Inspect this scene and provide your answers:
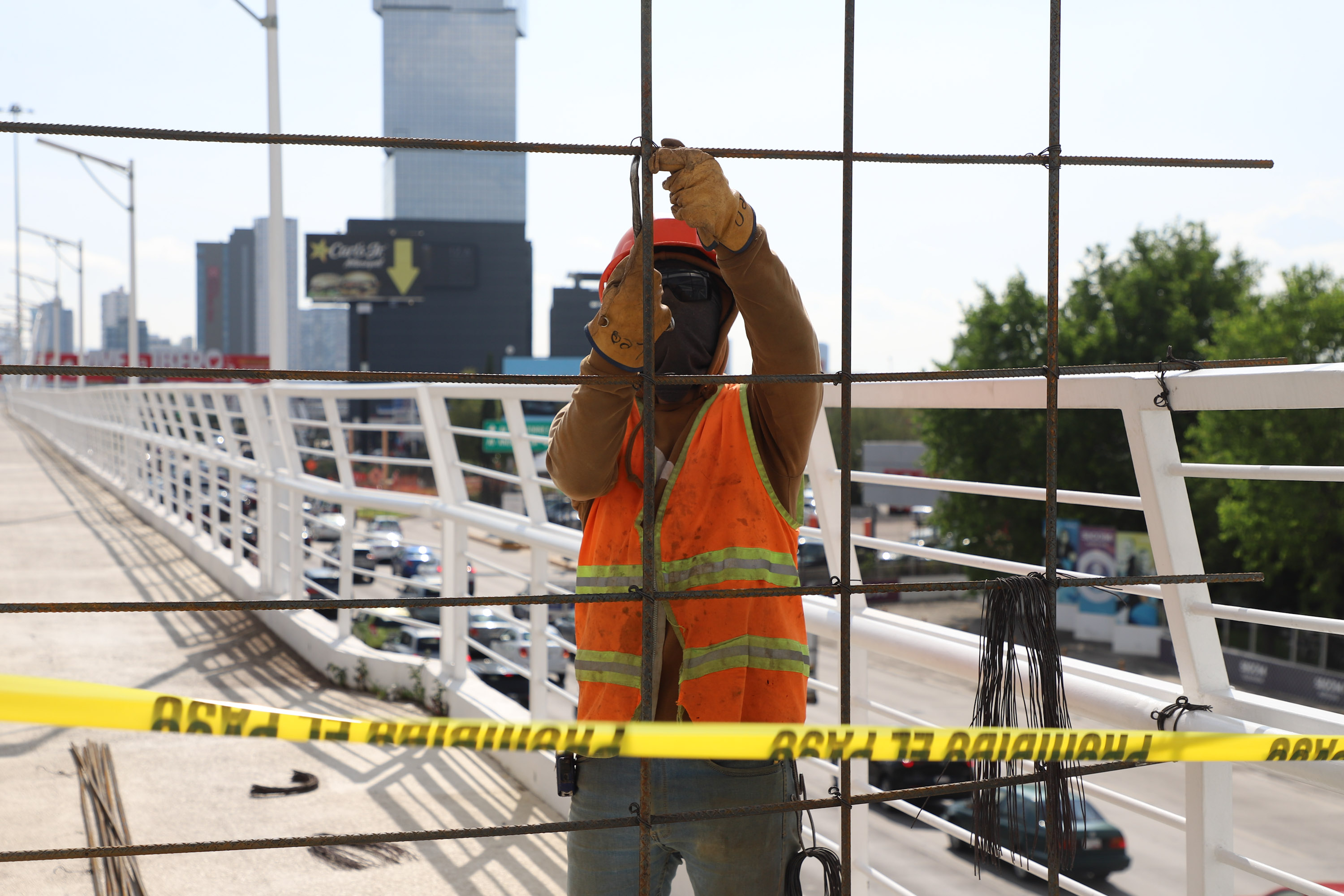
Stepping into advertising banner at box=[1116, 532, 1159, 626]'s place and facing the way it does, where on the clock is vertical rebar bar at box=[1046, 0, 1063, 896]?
The vertical rebar bar is roughly at 12 o'clock from the advertising banner.

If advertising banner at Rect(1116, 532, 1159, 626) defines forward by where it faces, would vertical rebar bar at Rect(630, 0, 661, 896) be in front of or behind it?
in front

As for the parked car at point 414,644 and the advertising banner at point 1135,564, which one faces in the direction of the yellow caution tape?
the advertising banner

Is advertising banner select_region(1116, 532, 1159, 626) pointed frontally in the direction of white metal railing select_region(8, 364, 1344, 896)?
yes

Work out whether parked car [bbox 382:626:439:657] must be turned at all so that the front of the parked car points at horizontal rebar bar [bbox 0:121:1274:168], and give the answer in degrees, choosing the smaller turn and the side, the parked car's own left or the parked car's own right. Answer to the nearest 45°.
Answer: approximately 135° to the parked car's own left

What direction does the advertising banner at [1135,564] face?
toward the camera

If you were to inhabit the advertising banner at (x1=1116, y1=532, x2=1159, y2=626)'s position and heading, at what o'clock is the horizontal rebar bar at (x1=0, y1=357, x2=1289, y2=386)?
The horizontal rebar bar is roughly at 12 o'clock from the advertising banner.

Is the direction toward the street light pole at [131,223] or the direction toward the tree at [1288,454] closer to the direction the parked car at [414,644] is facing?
the street light pole

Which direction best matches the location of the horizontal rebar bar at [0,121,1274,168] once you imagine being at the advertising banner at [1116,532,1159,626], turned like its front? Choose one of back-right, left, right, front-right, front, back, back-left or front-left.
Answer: front

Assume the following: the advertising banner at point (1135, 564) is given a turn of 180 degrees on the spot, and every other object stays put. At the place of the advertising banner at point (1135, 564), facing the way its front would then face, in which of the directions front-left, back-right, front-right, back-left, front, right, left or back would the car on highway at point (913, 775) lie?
back

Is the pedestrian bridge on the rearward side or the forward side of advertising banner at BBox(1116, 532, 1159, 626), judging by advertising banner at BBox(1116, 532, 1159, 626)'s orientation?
on the forward side

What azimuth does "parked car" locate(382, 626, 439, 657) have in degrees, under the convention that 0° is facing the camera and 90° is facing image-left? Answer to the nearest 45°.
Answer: approximately 135°

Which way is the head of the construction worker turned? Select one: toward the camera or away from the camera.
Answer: toward the camera

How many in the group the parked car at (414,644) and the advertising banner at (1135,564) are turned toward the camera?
1

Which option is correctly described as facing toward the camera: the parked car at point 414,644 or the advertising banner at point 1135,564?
the advertising banner
